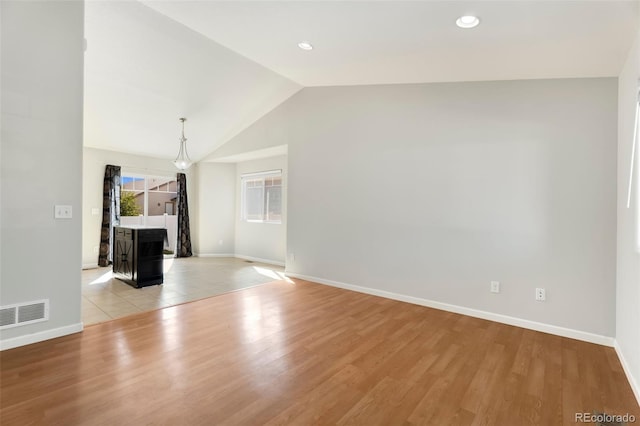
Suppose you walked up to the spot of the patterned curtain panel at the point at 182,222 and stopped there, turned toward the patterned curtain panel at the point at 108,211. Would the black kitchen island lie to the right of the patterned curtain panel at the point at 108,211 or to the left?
left

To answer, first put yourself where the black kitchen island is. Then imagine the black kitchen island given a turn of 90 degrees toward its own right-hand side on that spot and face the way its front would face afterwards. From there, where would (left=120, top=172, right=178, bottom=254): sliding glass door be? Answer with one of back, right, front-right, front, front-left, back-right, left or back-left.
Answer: front-right

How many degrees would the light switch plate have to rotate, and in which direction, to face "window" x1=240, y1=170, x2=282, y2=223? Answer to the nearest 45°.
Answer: approximately 135° to its left

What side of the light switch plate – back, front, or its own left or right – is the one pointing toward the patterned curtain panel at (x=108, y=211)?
back

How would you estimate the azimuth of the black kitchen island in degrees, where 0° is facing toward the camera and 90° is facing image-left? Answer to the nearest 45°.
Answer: approximately 45°

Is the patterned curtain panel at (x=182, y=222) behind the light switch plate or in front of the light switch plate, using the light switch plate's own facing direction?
behind

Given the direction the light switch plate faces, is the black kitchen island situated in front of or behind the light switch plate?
behind

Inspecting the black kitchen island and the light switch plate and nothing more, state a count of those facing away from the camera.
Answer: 0

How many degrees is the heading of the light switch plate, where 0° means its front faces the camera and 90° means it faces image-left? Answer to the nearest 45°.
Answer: approximately 0°

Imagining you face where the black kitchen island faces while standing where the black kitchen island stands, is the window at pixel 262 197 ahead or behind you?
behind
